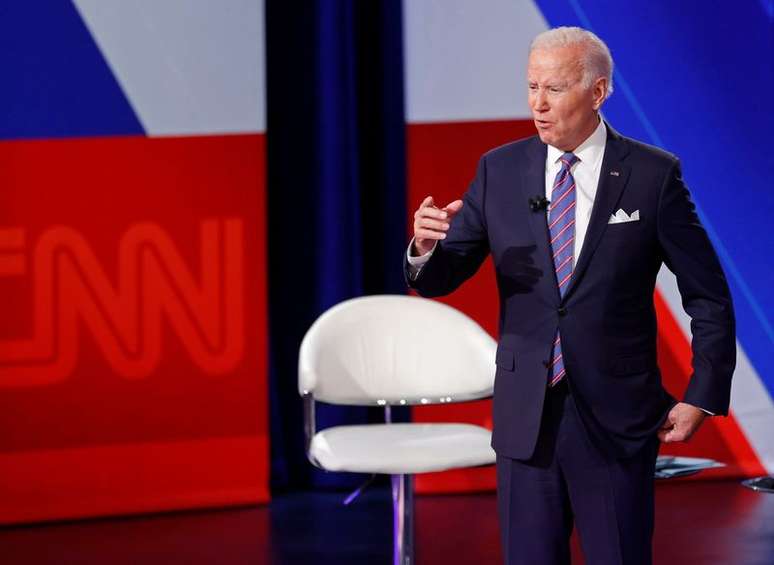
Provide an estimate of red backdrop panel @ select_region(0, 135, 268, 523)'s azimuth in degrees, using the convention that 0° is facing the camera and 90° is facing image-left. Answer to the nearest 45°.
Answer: approximately 0°

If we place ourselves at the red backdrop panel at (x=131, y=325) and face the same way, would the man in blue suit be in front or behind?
in front

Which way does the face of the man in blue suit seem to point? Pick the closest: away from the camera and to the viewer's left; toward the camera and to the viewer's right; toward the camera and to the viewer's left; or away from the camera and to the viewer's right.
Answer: toward the camera and to the viewer's left
